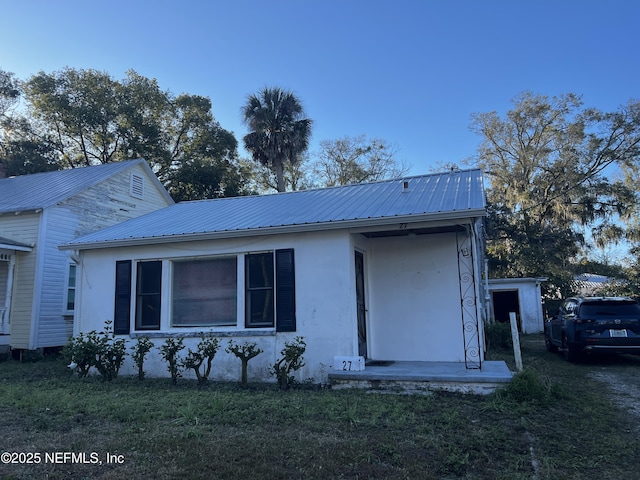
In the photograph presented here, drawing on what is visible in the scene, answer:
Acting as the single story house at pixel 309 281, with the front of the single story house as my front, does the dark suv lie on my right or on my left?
on my left

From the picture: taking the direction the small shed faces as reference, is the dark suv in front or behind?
in front

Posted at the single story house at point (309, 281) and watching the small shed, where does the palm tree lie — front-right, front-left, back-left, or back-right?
front-left

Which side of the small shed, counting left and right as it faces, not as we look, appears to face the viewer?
front

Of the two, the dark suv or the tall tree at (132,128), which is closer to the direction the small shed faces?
the dark suv

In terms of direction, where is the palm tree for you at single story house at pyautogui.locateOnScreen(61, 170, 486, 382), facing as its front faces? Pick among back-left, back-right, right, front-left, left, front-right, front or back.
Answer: back

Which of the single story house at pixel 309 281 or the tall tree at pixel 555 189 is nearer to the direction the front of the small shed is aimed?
the single story house

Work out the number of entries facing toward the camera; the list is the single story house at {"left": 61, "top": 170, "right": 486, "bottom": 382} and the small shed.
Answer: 2

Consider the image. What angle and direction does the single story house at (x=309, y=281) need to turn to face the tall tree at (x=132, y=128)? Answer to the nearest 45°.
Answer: approximately 135° to its right

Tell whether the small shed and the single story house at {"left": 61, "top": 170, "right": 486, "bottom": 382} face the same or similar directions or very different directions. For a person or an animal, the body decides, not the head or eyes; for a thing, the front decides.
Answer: same or similar directions

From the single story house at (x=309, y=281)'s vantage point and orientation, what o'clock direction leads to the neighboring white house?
The neighboring white house is roughly at 4 o'clock from the single story house.

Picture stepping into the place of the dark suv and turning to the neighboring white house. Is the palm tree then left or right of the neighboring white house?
right

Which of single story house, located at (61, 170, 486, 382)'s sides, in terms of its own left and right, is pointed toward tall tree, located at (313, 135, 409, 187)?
back

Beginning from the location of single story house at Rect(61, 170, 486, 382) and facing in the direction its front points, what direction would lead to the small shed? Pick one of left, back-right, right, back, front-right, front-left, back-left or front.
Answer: back-left

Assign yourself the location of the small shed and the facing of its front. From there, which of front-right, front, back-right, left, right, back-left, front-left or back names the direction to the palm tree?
right
